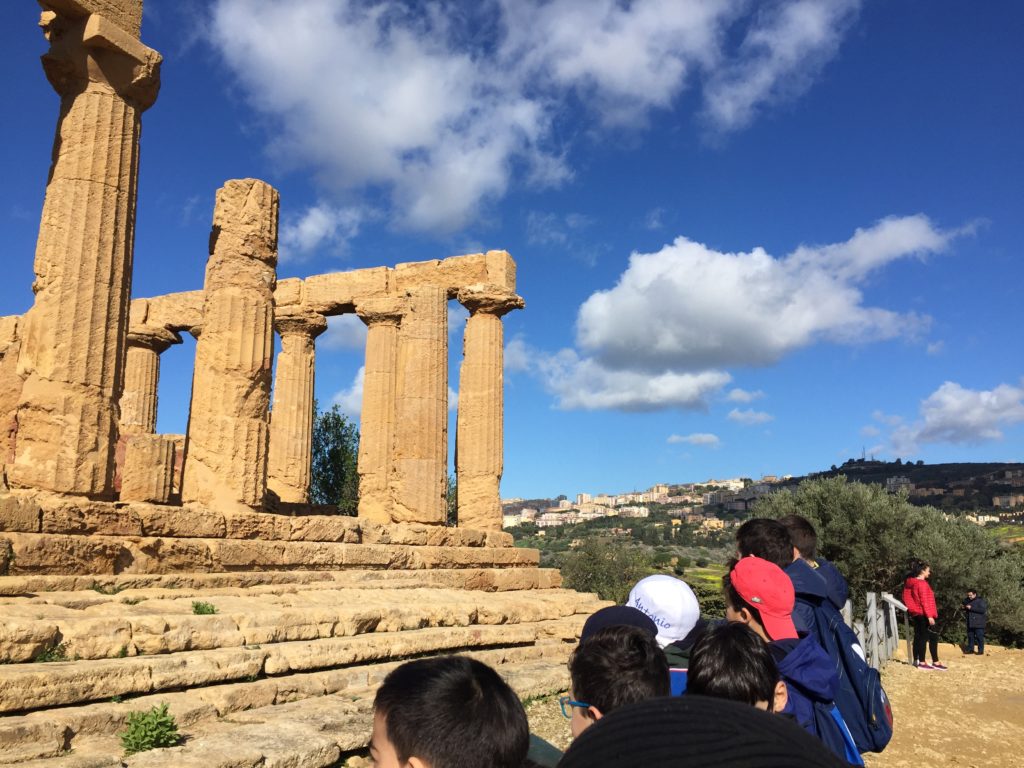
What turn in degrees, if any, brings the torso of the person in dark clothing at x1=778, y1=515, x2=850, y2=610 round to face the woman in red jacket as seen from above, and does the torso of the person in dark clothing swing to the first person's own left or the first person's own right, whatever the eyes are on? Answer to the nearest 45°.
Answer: approximately 90° to the first person's own right

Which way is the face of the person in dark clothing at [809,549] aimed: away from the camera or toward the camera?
away from the camera

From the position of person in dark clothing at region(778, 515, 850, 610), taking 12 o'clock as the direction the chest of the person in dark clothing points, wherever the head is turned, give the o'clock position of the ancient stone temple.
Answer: The ancient stone temple is roughly at 1 o'clock from the person in dark clothing.

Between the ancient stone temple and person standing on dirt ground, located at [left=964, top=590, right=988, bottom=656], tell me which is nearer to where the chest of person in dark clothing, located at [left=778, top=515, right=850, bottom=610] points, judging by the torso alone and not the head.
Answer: the ancient stone temple

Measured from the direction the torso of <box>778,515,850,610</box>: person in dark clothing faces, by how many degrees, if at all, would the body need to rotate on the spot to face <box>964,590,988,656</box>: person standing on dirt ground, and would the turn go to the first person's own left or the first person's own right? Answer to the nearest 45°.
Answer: approximately 90° to the first person's own right

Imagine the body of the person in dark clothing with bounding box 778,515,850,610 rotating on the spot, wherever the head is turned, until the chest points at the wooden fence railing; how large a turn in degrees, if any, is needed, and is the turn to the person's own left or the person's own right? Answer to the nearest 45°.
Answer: approximately 90° to the person's own right
